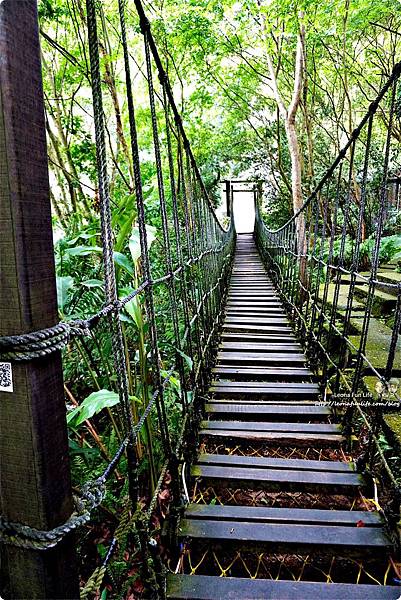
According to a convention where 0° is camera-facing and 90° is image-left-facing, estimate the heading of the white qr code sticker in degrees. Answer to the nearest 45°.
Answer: approximately 0°
